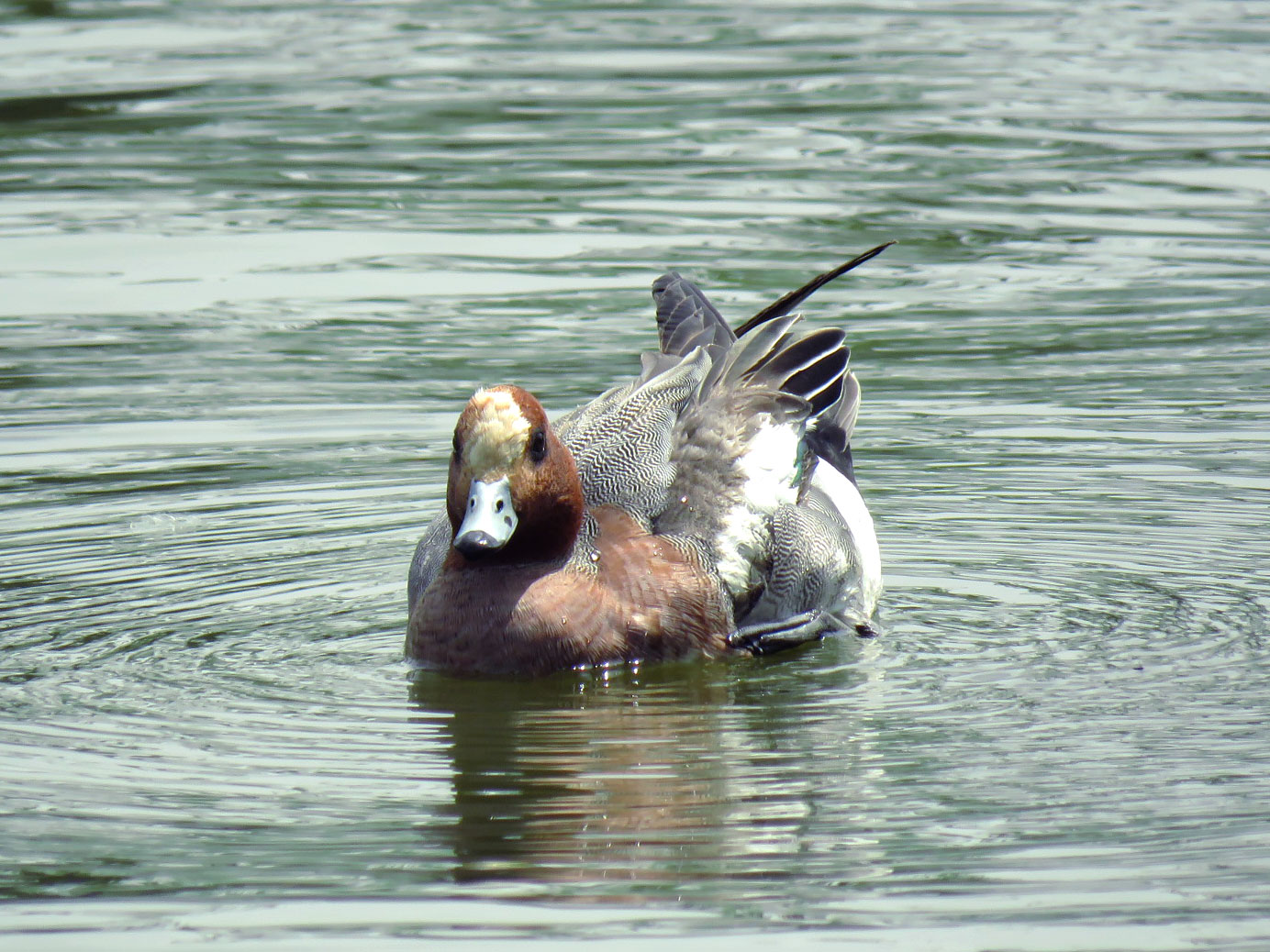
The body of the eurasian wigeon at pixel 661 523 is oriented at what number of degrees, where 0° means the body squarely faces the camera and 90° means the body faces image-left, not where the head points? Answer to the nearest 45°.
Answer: approximately 45°
